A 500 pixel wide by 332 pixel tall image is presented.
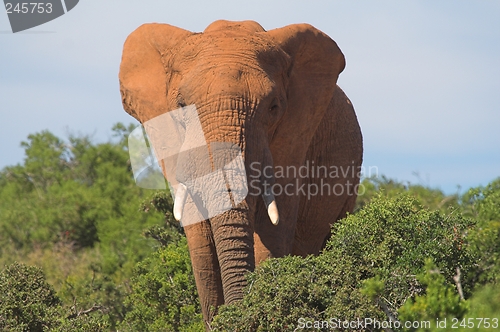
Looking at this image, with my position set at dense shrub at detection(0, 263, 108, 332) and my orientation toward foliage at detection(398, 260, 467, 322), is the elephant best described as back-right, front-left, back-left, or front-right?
front-left

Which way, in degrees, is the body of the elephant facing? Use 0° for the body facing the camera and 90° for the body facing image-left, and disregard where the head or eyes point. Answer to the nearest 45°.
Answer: approximately 45°

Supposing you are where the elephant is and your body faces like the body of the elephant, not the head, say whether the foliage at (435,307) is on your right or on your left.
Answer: on your left

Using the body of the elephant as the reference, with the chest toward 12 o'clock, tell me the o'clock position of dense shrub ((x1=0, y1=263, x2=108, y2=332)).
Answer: The dense shrub is roughly at 2 o'clock from the elephant.

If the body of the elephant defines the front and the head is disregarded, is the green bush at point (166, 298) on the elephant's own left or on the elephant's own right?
on the elephant's own right

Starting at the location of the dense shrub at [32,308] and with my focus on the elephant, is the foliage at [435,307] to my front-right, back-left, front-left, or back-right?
front-right
